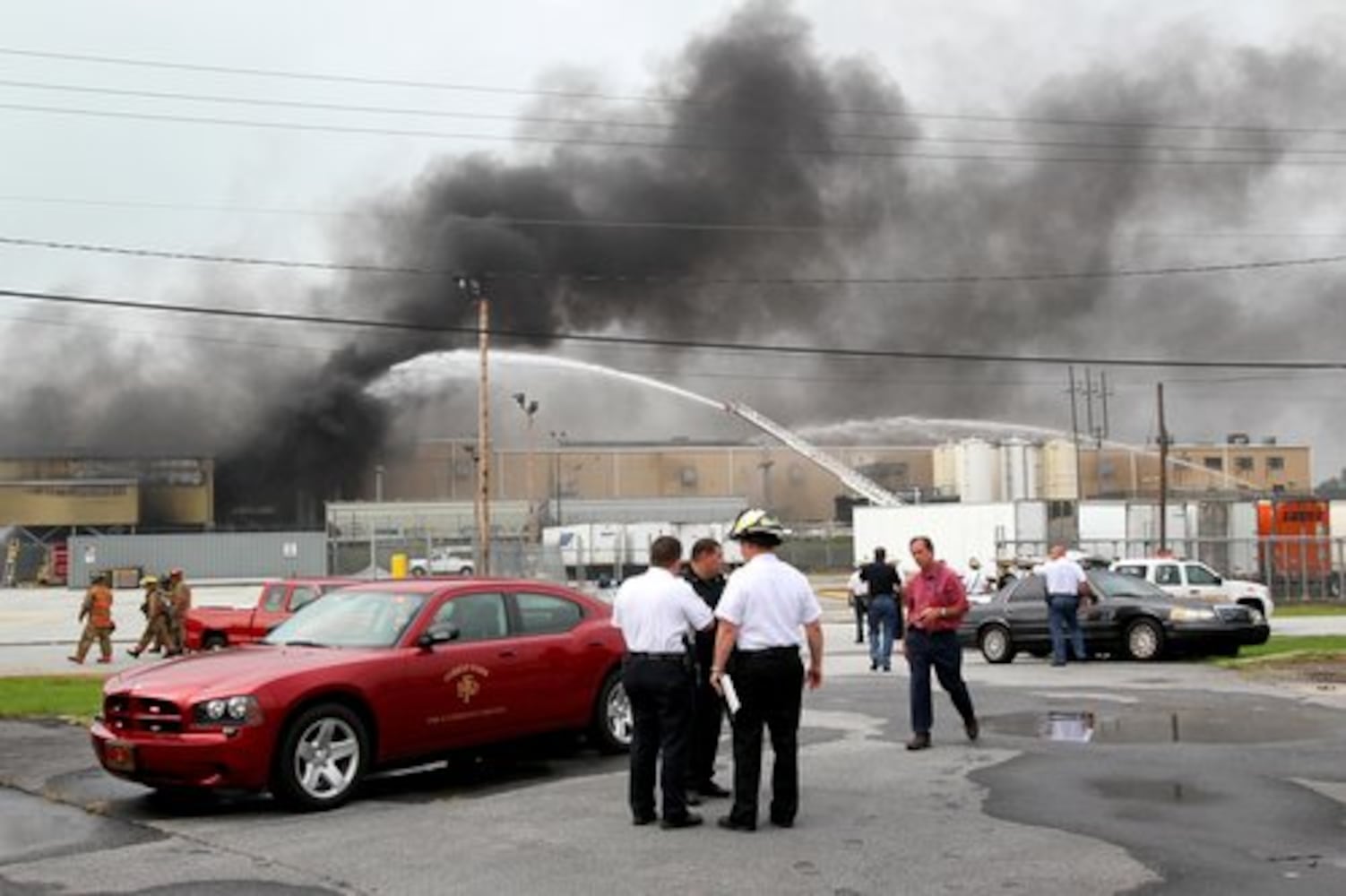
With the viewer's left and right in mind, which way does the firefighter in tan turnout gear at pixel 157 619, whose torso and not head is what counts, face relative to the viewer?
facing to the left of the viewer

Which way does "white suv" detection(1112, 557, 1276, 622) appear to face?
to the viewer's right

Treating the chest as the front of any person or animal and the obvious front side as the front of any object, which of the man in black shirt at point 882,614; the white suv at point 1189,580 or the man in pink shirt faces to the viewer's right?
the white suv

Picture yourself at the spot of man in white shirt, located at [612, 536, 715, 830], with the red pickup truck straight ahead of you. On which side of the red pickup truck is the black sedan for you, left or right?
right

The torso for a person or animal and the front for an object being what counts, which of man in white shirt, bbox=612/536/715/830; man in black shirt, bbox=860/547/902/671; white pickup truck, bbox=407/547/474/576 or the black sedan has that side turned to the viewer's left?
the white pickup truck

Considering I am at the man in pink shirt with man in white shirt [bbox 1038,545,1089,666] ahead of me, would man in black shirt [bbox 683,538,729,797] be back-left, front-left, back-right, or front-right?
back-left

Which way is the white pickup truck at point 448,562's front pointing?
to the viewer's left

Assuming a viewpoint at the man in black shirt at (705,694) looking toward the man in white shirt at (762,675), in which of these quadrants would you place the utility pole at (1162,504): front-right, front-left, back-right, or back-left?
back-left

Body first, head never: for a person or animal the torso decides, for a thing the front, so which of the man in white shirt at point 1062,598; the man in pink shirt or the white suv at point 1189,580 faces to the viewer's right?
the white suv

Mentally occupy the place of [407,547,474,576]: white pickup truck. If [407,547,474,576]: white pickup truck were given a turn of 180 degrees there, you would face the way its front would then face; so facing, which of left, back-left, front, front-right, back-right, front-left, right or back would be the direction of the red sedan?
right

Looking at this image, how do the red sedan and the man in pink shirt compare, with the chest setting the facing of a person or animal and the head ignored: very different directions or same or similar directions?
same or similar directions

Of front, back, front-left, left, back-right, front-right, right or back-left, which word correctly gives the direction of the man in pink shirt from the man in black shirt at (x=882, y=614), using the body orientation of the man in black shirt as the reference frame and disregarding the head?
back
